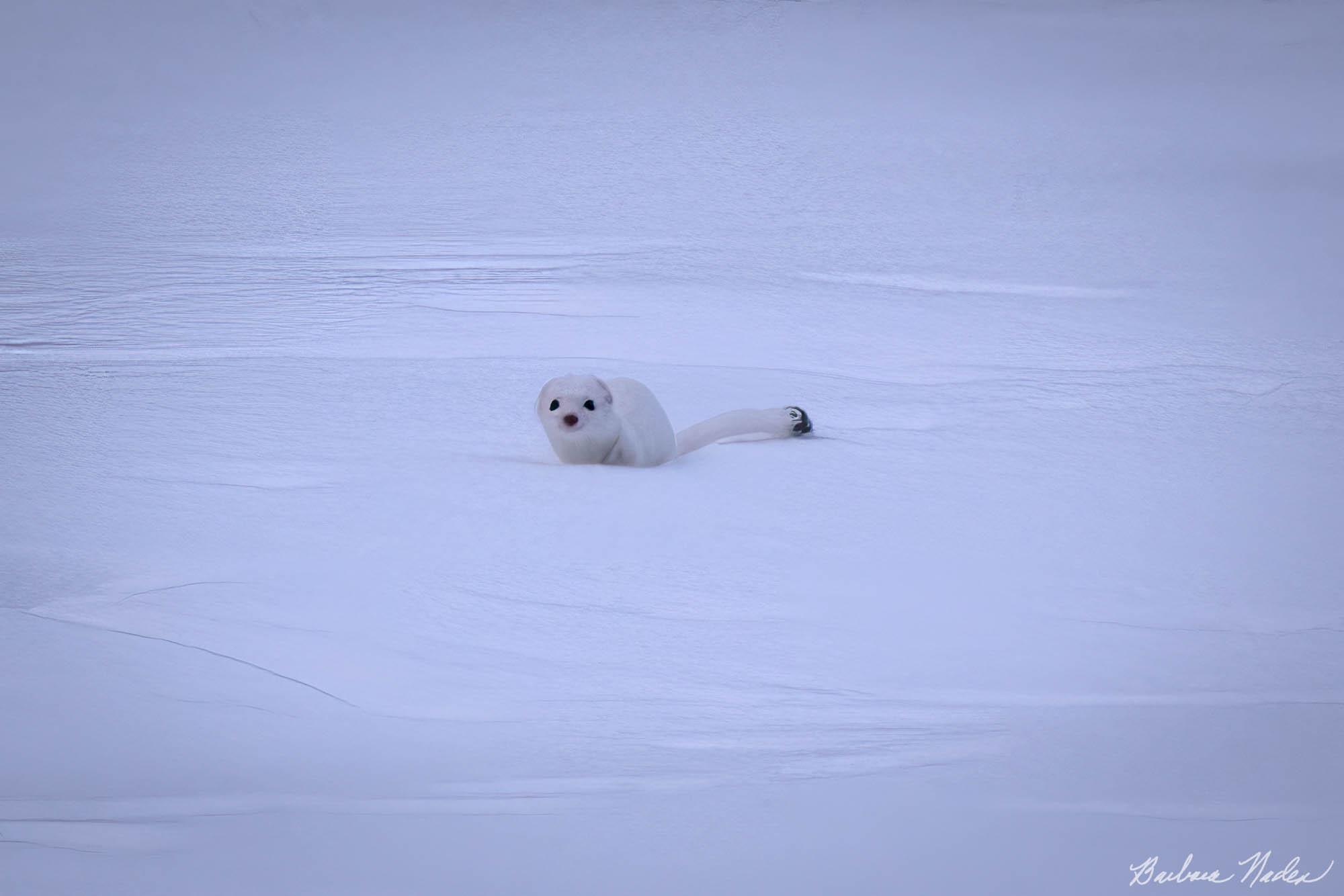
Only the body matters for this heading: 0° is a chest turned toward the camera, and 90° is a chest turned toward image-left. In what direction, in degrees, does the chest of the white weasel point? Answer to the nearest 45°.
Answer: approximately 45°
